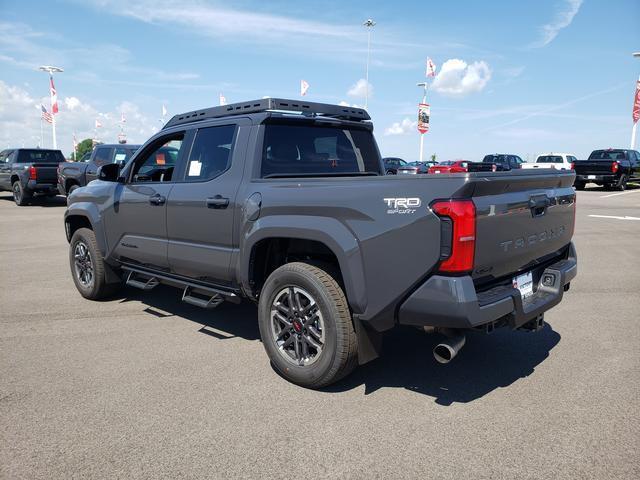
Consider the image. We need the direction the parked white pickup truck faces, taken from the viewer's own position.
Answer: facing away from the viewer and to the right of the viewer

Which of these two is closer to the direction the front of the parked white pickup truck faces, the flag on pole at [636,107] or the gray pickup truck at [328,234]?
the flag on pole

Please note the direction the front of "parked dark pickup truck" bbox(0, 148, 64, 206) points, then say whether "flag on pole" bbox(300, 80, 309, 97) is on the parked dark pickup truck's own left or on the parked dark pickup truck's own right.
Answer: on the parked dark pickup truck's own right

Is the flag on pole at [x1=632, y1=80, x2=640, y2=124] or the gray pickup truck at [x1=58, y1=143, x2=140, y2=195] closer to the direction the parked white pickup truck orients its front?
the flag on pole

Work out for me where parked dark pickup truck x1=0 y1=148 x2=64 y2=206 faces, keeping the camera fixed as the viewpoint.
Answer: facing away from the viewer and to the left of the viewer

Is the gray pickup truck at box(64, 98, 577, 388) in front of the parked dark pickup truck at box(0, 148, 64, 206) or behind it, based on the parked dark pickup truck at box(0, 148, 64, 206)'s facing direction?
behind

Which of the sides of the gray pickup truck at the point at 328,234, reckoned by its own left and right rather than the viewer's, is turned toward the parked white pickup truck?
right

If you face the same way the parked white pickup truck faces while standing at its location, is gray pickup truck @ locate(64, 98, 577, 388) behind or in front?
behind

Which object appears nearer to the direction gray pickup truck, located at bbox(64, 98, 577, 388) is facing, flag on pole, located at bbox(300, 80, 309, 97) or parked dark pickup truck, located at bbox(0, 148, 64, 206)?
the parked dark pickup truck

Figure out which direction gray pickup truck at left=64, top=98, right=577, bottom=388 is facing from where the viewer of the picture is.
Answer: facing away from the viewer and to the left of the viewer

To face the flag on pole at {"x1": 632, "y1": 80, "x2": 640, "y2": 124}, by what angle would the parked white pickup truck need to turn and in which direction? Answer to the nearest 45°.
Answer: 0° — it already faces it

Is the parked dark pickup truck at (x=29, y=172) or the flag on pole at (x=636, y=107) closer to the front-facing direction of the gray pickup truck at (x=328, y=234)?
the parked dark pickup truck

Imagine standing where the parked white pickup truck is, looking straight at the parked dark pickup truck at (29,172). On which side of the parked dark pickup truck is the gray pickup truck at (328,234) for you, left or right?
left
